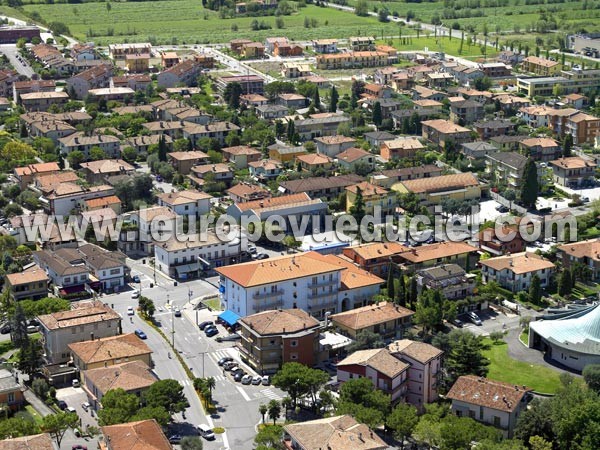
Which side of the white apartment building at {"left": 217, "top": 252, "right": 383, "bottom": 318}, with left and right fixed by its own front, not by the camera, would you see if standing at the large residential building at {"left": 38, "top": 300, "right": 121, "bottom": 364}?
right

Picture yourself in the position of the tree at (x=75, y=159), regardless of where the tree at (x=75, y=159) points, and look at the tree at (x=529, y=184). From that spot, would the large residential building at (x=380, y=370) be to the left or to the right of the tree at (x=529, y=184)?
right

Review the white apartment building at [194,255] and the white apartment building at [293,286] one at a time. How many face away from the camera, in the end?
0

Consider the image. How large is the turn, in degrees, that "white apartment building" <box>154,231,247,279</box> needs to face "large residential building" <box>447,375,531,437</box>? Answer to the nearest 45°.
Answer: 0° — it already faces it

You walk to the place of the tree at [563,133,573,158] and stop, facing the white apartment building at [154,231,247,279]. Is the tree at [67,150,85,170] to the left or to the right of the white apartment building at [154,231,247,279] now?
right

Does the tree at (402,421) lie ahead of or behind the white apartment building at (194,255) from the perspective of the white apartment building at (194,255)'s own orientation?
ahead

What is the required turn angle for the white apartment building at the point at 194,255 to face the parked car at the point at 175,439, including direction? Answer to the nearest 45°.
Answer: approximately 45° to its right

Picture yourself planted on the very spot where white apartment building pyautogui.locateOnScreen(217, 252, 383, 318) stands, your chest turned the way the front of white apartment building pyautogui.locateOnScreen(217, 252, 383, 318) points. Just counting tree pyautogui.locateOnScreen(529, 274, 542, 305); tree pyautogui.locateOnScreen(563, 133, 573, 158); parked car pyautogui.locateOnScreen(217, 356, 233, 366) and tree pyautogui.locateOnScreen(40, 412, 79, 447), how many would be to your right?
2

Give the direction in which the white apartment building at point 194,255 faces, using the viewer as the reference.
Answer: facing the viewer and to the right of the viewer

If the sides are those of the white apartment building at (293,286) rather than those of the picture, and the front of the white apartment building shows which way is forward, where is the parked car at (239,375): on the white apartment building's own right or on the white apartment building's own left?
on the white apartment building's own right

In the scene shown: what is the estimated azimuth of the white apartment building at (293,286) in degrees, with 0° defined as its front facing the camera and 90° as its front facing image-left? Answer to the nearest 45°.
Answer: approximately 315°

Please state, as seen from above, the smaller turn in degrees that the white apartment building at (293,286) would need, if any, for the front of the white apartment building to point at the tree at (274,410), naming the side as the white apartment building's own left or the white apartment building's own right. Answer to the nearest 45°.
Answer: approximately 45° to the white apartment building's own right

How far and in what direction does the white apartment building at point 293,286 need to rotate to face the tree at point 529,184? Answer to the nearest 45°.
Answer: approximately 90° to its left

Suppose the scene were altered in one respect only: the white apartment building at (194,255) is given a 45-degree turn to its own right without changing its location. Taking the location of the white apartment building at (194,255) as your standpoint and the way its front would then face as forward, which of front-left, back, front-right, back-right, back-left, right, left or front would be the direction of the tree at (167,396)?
front

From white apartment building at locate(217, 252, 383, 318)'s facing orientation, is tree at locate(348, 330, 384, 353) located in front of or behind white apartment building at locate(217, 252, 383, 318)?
in front
